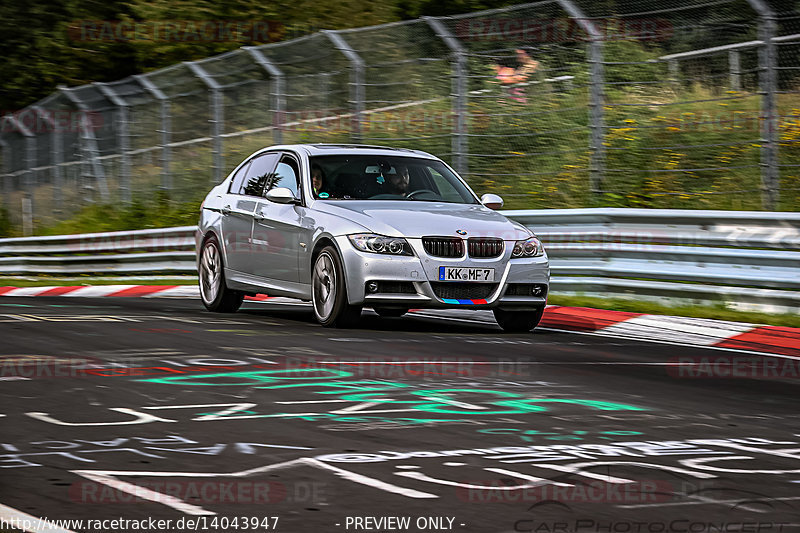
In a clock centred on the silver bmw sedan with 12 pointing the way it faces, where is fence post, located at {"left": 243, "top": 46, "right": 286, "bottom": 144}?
The fence post is roughly at 7 o'clock from the silver bmw sedan.

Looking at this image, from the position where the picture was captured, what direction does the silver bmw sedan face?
facing the viewer and to the right of the viewer
